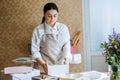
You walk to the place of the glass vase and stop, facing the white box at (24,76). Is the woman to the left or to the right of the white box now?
right

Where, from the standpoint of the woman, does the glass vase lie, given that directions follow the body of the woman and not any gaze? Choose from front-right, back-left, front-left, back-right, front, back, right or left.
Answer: front-left

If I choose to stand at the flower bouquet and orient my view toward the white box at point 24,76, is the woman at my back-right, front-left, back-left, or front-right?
front-right

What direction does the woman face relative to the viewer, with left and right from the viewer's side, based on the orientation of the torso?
facing the viewer

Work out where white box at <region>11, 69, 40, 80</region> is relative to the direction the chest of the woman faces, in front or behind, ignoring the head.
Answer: in front

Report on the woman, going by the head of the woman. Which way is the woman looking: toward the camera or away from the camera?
toward the camera

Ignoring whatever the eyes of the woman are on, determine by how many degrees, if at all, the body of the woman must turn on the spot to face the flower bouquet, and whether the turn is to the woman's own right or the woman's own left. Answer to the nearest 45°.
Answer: approximately 45° to the woman's own left
